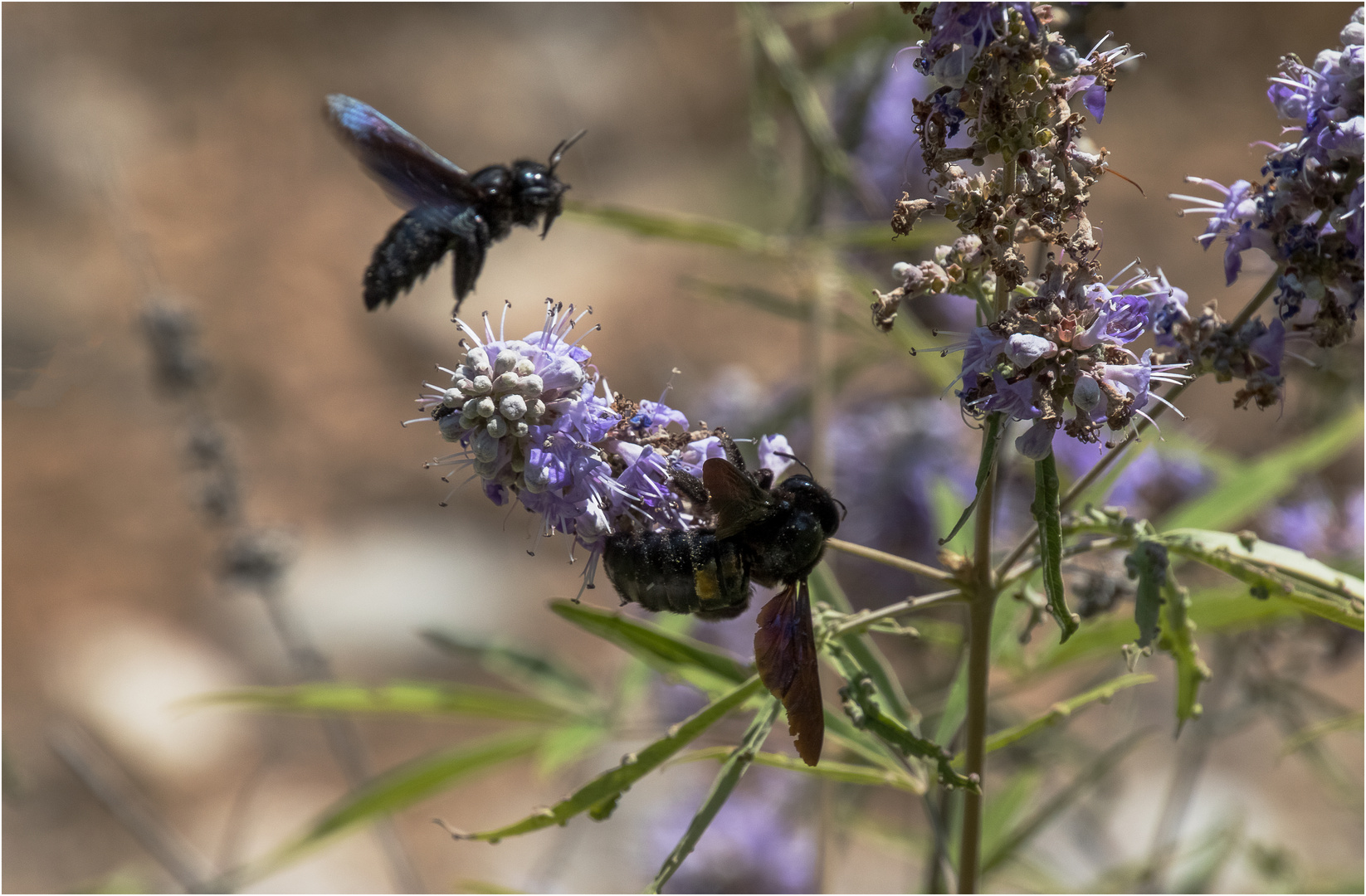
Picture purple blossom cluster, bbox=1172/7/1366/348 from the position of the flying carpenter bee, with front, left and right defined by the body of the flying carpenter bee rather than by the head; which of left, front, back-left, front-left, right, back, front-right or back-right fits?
front-right

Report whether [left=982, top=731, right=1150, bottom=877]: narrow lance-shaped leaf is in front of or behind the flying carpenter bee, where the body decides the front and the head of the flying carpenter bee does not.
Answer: in front

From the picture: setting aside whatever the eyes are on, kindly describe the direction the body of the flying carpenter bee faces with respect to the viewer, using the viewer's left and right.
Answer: facing to the right of the viewer

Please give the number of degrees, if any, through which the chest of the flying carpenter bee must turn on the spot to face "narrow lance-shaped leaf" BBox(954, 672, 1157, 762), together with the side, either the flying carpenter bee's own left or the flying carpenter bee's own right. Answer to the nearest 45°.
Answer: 0° — it already faces it
